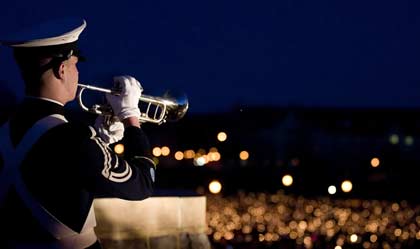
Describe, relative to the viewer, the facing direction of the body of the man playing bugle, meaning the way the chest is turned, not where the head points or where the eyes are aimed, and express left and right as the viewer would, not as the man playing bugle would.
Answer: facing away from the viewer and to the right of the viewer
